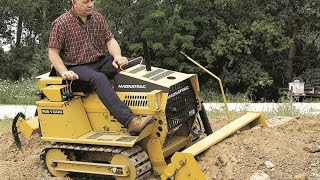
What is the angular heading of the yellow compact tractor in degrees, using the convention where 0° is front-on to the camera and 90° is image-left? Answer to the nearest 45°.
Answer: approximately 315°
